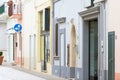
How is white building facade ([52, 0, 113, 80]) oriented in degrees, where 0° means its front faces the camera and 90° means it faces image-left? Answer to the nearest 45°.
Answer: approximately 45°
